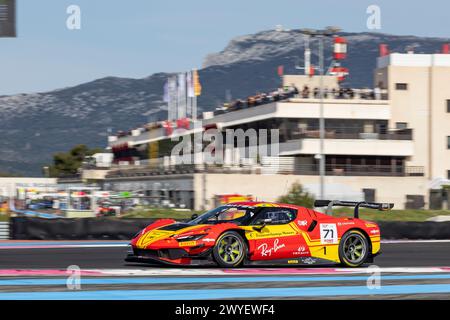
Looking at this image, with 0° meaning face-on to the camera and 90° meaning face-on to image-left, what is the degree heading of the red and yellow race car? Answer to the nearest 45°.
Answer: approximately 45°

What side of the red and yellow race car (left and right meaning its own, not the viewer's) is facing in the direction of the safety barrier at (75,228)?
right

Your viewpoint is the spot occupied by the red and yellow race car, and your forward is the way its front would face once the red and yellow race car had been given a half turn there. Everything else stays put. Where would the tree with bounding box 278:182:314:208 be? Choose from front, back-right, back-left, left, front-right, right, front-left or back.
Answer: front-left
